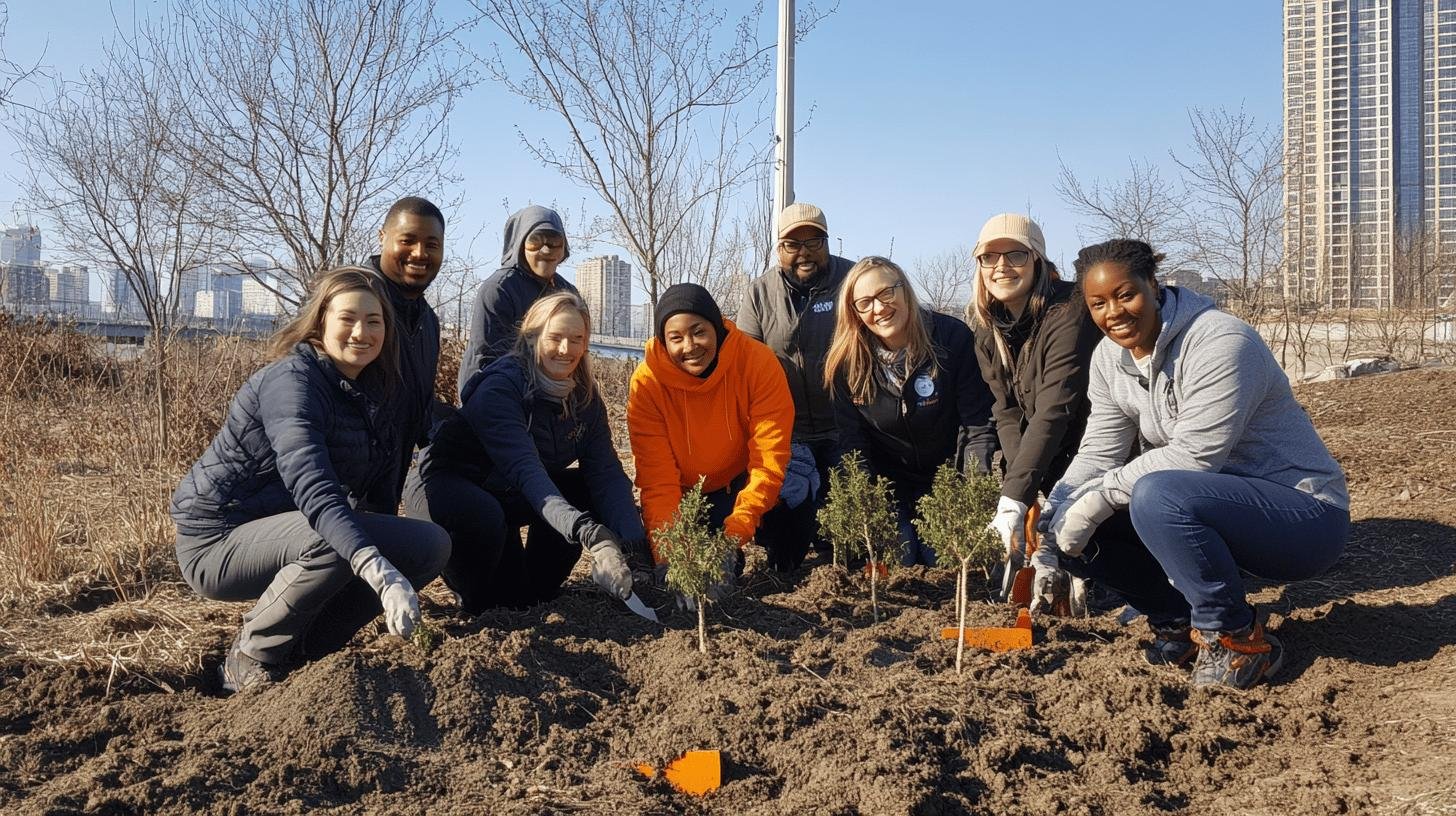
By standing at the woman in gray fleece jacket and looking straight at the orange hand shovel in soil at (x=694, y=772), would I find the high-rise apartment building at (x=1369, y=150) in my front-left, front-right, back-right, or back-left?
back-right

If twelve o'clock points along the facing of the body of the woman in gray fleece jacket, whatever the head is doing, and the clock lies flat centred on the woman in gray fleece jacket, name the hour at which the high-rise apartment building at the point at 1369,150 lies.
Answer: The high-rise apartment building is roughly at 5 o'clock from the woman in gray fleece jacket.

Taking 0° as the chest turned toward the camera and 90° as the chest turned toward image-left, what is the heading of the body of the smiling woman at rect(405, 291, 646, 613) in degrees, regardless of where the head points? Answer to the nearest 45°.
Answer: approximately 315°

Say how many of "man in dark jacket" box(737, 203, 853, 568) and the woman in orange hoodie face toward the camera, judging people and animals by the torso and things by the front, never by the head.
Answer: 2

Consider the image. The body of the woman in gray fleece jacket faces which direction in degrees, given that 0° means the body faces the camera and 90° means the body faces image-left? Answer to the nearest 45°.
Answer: approximately 45°

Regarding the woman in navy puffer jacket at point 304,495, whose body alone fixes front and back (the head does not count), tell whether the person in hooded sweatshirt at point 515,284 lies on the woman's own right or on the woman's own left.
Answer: on the woman's own left

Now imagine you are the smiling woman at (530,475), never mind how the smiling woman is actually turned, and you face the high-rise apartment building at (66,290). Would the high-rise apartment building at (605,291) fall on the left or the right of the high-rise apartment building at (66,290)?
right

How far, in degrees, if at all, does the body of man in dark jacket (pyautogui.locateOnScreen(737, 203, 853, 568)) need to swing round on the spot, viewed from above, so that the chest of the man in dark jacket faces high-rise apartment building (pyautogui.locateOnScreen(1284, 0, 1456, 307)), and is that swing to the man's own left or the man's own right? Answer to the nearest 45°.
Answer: approximately 135° to the man's own left

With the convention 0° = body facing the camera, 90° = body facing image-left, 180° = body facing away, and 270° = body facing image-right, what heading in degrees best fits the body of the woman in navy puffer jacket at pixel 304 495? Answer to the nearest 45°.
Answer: approximately 315°
